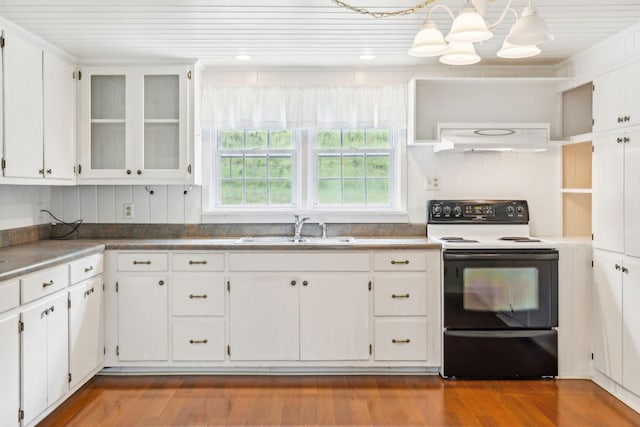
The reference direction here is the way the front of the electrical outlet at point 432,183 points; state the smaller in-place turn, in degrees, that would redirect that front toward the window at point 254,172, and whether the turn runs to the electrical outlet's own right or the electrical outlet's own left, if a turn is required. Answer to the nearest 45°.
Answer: approximately 90° to the electrical outlet's own right

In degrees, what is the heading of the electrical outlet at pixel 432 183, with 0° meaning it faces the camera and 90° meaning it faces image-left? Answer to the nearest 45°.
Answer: approximately 0°

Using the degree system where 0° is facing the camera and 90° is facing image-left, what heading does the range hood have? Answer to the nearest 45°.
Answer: approximately 0°

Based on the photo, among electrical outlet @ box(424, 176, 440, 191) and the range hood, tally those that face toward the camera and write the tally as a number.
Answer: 2

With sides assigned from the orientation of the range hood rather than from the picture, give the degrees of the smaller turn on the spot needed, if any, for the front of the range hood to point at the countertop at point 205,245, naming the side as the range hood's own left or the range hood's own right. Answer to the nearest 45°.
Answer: approximately 45° to the range hood's own right

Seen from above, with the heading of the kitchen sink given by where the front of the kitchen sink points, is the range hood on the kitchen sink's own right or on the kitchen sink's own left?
on the kitchen sink's own left

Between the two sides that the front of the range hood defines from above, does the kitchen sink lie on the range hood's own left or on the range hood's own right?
on the range hood's own right
